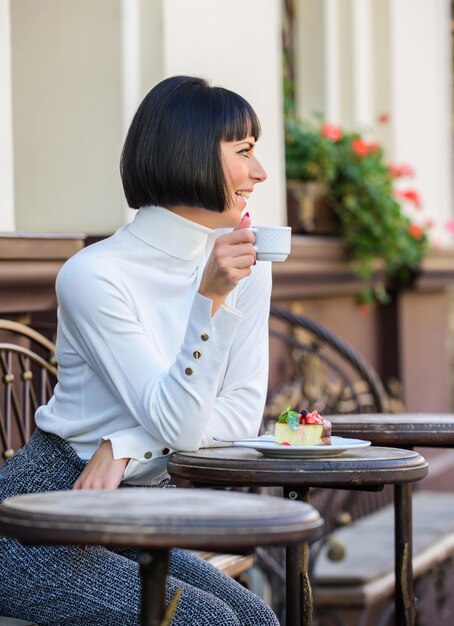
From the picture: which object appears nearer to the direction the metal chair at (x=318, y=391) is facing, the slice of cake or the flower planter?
the slice of cake

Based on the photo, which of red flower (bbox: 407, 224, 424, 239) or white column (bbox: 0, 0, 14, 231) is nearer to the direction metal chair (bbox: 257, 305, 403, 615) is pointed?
the white column

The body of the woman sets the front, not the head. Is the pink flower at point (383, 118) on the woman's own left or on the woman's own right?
on the woman's own left

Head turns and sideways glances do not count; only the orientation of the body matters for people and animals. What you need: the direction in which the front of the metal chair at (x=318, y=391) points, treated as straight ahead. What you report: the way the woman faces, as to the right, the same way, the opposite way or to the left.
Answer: to the left

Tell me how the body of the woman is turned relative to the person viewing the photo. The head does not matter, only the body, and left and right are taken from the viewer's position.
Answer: facing the viewer and to the right of the viewer

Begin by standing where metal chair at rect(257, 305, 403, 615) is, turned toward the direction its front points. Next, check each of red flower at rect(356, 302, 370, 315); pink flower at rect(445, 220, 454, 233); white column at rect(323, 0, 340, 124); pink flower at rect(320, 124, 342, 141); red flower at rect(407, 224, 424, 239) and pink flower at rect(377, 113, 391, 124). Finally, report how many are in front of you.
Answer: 0

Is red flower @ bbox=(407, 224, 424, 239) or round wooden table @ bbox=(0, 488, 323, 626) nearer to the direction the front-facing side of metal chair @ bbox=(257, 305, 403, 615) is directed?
the round wooden table

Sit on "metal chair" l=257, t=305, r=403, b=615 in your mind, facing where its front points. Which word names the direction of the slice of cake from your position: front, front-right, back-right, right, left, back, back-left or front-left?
front-left

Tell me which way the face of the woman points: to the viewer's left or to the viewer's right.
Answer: to the viewer's right

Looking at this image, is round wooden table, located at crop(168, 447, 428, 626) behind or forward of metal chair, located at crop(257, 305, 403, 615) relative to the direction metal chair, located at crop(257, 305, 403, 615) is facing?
forward

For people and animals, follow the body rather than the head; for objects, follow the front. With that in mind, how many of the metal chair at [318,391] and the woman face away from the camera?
0
